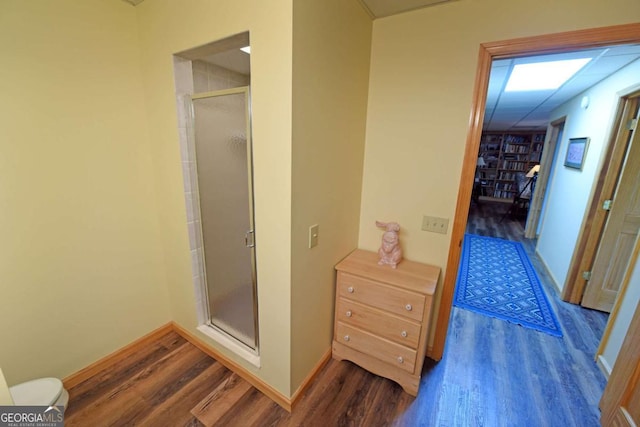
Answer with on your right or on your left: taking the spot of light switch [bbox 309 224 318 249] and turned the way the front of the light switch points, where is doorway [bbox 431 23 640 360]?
on your left

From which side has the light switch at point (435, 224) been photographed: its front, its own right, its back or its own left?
front

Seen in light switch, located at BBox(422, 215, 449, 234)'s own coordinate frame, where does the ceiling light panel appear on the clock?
The ceiling light panel is roughly at 7 o'clock from the light switch.

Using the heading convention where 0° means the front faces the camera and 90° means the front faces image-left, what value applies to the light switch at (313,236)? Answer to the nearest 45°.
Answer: approximately 315°

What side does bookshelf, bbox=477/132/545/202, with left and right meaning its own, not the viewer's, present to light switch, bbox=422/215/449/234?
front

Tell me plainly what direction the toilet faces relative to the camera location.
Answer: facing to the right of the viewer

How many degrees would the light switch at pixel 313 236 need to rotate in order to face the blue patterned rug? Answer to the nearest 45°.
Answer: approximately 90° to its left

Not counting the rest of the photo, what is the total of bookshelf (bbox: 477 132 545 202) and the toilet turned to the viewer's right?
1

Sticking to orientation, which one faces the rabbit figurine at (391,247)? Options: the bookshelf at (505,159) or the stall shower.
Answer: the bookshelf

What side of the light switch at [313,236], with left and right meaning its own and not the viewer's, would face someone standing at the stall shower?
back

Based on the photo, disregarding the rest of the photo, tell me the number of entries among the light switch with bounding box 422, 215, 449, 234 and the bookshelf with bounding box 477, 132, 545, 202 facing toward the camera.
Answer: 2

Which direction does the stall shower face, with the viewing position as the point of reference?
facing the viewer and to the left of the viewer

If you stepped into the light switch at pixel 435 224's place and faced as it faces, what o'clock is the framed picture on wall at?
The framed picture on wall is roughly at 7 o'clock from the light switch.
